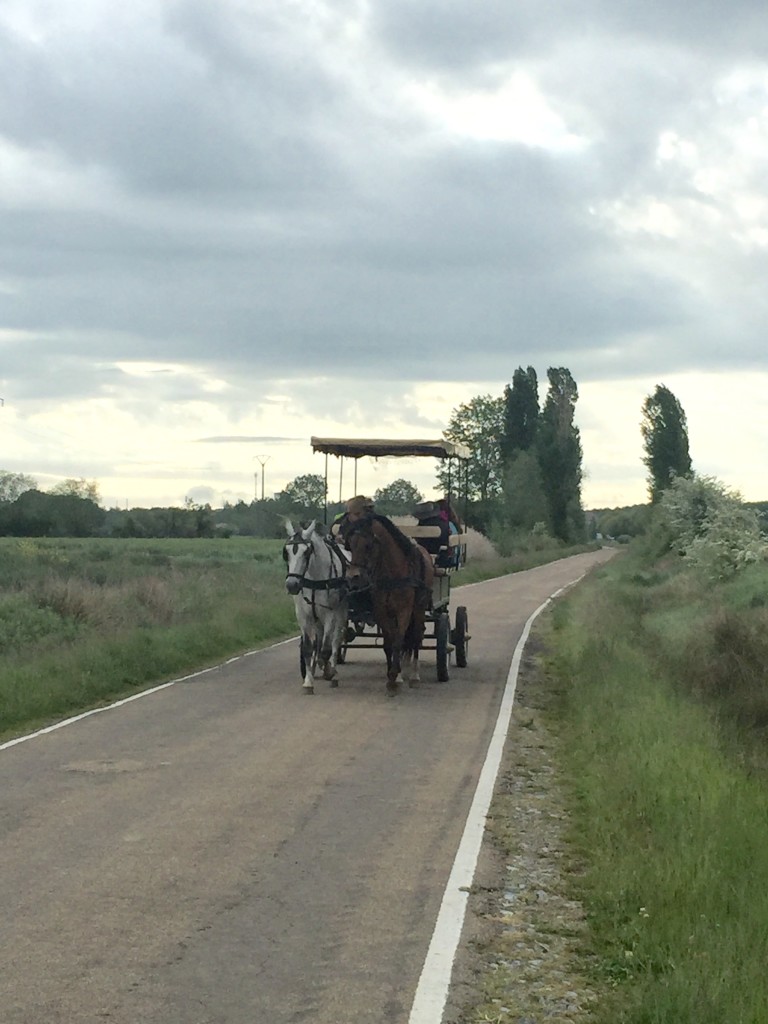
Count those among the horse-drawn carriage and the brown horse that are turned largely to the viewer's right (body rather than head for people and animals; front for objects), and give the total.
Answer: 0

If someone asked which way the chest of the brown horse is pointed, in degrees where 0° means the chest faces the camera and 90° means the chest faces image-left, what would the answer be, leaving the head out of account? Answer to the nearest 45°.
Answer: approximately 45°

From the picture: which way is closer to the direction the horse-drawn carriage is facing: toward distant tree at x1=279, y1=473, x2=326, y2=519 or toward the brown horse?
the brown horse

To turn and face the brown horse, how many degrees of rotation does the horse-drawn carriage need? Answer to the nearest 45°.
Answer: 0° — it already faces it

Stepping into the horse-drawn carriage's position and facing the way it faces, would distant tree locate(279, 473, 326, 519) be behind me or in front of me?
behind

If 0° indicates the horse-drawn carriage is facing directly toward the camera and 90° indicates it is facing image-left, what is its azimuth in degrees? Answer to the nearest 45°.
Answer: approximately 0°

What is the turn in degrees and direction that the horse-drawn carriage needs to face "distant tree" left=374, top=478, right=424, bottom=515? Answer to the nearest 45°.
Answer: approximately 180°

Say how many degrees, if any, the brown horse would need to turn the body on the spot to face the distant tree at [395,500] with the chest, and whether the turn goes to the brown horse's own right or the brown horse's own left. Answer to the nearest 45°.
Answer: approximately 135° to the brown horse's own right
